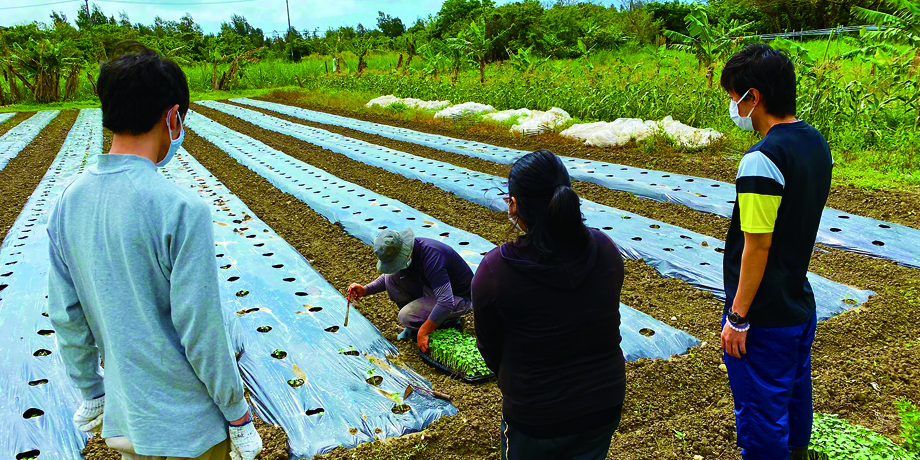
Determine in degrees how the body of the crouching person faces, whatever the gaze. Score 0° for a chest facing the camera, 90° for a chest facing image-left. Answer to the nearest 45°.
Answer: approximately 45°

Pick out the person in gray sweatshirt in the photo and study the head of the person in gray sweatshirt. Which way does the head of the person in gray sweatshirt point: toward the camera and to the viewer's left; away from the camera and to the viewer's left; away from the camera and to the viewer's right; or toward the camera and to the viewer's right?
away from the camera and to the viewer's right

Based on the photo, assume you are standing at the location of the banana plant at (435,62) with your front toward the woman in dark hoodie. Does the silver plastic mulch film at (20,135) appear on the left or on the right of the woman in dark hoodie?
right

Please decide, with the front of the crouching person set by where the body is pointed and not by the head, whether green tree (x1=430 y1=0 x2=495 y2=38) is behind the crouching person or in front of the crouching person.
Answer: behind

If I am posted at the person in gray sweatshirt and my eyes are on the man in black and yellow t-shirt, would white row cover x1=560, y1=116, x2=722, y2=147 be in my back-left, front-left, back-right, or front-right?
front-left

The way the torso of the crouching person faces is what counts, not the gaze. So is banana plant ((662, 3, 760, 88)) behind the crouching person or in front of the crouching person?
behind

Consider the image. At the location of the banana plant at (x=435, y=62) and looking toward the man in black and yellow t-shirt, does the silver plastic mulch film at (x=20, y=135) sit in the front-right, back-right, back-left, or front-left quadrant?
front-right

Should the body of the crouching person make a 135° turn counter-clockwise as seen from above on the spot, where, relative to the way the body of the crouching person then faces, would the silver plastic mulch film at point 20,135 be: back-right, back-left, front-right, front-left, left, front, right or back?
back-left

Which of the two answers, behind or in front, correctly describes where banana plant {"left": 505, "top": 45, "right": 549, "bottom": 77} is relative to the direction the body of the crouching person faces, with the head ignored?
behind

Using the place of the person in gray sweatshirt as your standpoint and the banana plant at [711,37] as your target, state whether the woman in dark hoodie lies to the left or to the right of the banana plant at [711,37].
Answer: right
